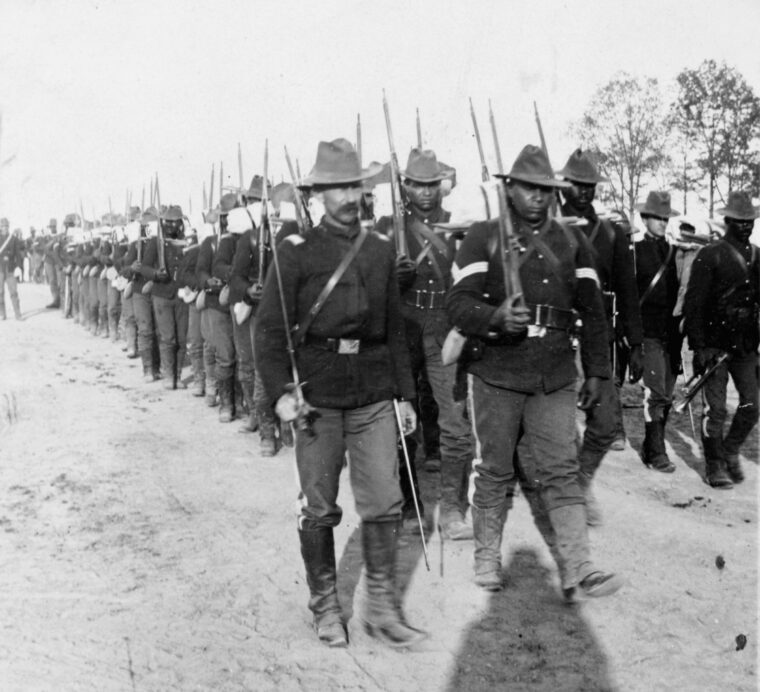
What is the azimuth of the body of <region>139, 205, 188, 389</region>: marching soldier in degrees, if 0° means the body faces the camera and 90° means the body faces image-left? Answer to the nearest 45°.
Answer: approximately 315°

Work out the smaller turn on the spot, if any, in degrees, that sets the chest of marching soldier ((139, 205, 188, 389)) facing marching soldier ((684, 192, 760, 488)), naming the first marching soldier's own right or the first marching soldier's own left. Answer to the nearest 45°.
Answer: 0° — they already face them

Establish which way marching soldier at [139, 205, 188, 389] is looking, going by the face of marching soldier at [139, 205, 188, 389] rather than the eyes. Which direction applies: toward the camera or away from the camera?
toward the camera

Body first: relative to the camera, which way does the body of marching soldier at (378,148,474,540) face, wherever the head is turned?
toward the camera

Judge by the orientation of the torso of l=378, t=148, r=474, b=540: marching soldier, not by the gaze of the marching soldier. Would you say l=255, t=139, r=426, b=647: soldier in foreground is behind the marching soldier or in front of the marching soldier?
in front

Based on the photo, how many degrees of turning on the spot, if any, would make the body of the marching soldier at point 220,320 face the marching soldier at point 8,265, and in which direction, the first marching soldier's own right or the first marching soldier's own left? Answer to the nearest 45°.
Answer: approximately 135° to the first marching soldier's own left

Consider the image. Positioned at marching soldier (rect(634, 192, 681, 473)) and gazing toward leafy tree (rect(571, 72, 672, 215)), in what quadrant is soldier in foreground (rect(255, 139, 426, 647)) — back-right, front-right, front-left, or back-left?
back-left

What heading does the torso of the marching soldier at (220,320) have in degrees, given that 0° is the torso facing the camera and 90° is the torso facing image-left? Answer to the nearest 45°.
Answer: approximately 315°

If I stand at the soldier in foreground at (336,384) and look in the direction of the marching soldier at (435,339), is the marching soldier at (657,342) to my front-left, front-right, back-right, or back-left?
front-right

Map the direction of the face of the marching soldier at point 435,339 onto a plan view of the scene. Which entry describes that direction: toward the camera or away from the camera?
toward the camera

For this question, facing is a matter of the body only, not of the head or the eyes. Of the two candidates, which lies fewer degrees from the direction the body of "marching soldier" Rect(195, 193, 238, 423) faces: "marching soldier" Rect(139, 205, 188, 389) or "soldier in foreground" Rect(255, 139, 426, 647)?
the soldier in foreground

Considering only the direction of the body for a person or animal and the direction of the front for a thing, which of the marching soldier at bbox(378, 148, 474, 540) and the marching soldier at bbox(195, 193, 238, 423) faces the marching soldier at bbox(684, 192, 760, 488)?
the marching soldier at bbox(195, 193, 238, 423)

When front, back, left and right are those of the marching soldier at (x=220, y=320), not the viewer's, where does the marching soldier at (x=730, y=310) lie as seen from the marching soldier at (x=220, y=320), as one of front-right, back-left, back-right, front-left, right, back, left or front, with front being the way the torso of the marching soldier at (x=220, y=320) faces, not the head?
front

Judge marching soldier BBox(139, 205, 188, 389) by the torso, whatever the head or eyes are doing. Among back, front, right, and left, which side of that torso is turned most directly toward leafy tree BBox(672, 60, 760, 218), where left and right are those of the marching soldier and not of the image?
left

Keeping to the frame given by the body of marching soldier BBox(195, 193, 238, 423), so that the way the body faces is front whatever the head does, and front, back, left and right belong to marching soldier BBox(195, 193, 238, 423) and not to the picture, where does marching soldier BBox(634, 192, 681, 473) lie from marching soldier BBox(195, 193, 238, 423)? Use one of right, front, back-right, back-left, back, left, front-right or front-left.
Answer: front

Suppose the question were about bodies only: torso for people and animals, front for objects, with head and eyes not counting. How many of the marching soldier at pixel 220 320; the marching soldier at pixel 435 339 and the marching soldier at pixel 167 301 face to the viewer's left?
0

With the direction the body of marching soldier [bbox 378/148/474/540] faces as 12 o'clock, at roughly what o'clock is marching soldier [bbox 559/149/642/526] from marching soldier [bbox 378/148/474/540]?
marching soldier [bbox 559/149/642/526] is roughly at 8 o'clock from marching soldier [bbox 378/148/474/540].

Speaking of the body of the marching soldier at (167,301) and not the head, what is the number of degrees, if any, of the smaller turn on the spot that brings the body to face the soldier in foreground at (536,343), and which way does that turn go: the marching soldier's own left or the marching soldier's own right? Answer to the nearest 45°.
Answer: approximately 45° to the marching soldier's own right

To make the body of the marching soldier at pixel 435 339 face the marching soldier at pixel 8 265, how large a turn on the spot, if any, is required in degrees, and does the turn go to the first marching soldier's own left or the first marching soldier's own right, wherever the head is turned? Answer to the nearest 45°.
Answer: approximately 135° to the first marching soldier's own right

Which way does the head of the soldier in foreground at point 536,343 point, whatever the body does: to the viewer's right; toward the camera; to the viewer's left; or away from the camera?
toward the camera
